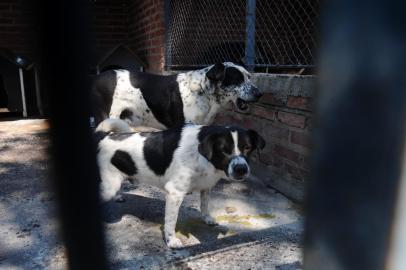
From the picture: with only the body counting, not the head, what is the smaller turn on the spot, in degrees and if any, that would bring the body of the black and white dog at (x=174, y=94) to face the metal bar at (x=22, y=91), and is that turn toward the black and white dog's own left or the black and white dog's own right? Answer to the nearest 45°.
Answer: approximately 135° to the black and white dog's own left

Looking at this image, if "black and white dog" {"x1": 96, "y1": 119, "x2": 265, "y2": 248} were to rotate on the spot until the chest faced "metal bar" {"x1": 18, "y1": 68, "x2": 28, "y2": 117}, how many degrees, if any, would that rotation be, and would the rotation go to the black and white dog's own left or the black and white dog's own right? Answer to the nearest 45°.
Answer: approximately 180°

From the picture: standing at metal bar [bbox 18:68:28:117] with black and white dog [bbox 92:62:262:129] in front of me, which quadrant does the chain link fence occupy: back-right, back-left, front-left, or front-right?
front-left

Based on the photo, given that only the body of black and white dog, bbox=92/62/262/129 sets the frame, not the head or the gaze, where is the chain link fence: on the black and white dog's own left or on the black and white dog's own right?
on the black and white dog's own left

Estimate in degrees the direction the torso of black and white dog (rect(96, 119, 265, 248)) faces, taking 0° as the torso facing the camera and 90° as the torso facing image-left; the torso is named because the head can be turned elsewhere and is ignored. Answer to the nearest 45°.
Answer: approximately 315°

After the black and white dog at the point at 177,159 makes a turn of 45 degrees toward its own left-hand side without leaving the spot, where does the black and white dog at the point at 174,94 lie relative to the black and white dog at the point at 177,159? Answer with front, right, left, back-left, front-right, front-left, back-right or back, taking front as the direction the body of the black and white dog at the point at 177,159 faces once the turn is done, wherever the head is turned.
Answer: left

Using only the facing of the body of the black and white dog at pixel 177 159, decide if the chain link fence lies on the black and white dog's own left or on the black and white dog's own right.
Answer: on the black and white dog's own left

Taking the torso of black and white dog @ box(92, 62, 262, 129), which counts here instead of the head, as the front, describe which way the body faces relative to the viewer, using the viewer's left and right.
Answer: facing to the right of the viewer
